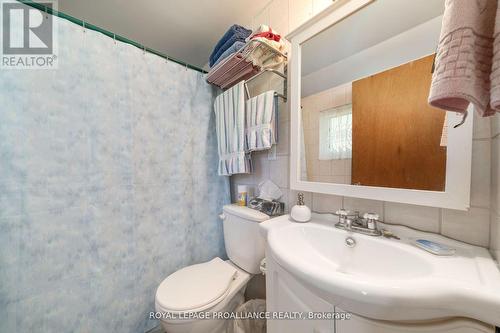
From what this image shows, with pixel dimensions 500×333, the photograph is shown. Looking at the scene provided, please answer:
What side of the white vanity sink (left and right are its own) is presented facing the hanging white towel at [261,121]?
right

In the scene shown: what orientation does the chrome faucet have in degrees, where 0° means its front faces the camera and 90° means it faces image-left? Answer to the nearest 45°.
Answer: approximately 45°

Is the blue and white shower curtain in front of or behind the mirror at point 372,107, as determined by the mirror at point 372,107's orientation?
in front

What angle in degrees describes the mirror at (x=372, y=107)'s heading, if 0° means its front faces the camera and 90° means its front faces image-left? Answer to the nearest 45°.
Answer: approximately 45°

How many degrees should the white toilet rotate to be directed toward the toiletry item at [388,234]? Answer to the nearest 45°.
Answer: approximately 90° to its left

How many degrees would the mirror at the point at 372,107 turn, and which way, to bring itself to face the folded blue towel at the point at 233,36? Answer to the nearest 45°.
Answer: approximately 45° to its right

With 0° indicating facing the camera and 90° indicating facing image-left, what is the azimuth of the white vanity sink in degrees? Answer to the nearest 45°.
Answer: approximately 45°

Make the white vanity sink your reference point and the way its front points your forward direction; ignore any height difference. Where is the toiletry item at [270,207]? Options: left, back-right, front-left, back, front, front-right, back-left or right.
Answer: right

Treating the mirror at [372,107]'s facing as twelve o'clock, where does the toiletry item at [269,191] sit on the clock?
The toiletry item is roughly at 2 o'clock from the mirror.

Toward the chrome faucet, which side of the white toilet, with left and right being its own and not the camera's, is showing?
left
